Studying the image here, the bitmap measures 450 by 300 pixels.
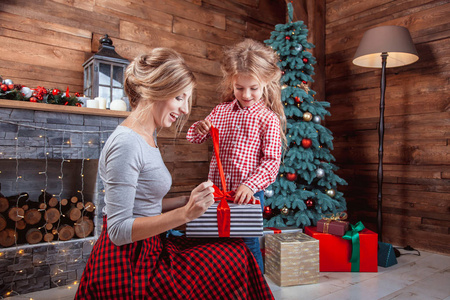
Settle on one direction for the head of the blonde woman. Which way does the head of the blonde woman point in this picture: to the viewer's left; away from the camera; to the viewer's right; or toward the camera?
to the viewer's right

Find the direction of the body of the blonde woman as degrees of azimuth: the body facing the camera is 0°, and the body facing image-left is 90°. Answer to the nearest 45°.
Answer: approximately 270°

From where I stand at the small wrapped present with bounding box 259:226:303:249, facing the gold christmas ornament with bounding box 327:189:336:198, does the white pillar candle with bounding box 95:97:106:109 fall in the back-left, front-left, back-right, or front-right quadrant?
back-left

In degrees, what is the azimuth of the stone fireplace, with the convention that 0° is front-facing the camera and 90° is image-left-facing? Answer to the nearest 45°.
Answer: approximately 315°

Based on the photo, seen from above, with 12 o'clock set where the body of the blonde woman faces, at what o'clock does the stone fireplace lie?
The stone fireplace is roughly at 8 o'clock from the blonde woman.

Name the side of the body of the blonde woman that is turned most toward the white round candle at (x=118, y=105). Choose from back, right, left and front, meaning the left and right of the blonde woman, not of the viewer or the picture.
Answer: left

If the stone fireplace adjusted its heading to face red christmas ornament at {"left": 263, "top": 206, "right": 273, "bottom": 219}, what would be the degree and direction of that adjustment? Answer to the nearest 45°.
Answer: approximately 45° to its left

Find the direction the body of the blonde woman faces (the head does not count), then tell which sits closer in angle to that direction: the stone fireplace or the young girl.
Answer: the young girl

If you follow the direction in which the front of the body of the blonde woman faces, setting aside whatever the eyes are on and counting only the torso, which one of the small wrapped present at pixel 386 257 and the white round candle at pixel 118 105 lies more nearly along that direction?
the small wrapped present

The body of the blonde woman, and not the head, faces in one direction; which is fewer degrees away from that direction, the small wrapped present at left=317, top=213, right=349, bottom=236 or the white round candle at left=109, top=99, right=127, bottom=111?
the small wrapped present

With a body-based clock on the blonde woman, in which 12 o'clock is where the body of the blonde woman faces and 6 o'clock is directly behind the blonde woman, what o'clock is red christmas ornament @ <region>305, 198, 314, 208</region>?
The red christmas ornament is roughly at 10 o'clock from the blonde woman.

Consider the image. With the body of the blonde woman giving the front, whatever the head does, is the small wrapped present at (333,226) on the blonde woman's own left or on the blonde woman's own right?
on the blonde woman's own left

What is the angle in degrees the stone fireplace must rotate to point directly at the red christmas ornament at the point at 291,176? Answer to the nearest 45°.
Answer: approximately 45° to its left
